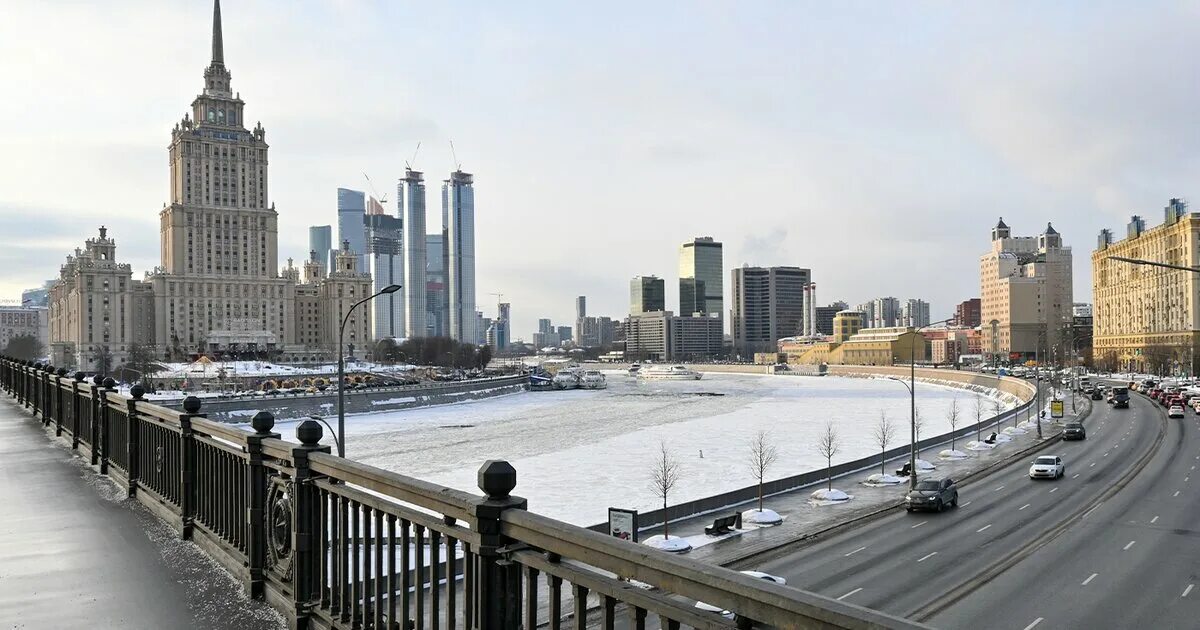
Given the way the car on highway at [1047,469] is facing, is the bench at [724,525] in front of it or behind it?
in front

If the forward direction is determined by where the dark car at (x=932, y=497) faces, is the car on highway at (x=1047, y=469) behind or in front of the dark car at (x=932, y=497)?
behind

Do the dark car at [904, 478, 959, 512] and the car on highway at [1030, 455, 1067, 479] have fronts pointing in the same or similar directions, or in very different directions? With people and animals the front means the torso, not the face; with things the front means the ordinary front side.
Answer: same or similar directions

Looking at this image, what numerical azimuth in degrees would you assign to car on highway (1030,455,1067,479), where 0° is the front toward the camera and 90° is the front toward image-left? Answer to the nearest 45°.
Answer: approximately 45°

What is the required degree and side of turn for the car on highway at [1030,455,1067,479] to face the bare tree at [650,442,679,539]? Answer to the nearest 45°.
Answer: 0° — it already faces it

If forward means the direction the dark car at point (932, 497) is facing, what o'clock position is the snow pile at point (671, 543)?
The snow pile is roughly at 12 o'clock from the dark car.

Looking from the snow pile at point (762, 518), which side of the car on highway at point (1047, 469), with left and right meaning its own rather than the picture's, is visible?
front

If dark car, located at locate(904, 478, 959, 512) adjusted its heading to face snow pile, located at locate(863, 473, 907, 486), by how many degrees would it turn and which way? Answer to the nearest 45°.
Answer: approximately 135° to its right

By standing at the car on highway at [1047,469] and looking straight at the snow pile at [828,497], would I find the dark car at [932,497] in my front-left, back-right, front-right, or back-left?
front-left

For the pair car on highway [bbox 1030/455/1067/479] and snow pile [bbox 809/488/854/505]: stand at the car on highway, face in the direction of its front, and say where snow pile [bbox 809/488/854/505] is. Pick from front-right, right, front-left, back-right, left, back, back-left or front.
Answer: front

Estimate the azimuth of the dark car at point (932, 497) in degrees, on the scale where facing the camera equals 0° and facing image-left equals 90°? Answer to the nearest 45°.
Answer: approximately 45°

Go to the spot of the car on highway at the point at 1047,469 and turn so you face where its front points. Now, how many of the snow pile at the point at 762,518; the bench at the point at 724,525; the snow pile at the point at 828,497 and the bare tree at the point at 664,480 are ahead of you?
4
